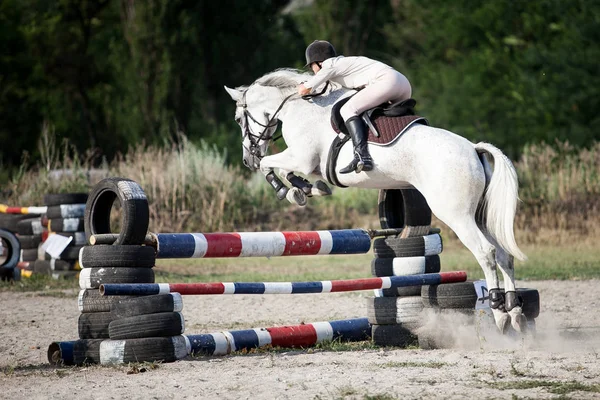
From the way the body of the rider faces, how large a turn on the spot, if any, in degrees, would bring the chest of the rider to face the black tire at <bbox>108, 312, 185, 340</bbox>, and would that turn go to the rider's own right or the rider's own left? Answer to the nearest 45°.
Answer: approximately 45° to the rider's own left

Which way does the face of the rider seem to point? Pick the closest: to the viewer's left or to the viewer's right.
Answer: to the viewer's left

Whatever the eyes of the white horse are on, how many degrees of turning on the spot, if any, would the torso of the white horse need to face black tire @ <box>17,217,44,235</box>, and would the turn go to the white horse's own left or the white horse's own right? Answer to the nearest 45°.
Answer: approximately 45° to the white horse's own right

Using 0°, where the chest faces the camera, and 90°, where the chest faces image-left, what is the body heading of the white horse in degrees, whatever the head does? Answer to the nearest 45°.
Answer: approximately 90°

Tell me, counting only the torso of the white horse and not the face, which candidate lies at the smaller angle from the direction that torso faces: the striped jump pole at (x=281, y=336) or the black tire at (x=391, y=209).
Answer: the striped jump pole

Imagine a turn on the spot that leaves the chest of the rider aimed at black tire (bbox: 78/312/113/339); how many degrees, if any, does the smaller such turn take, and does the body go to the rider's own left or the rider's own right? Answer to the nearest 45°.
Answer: approximately 45° to the rider's own left

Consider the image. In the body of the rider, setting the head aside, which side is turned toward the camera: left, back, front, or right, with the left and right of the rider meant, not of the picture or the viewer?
left
